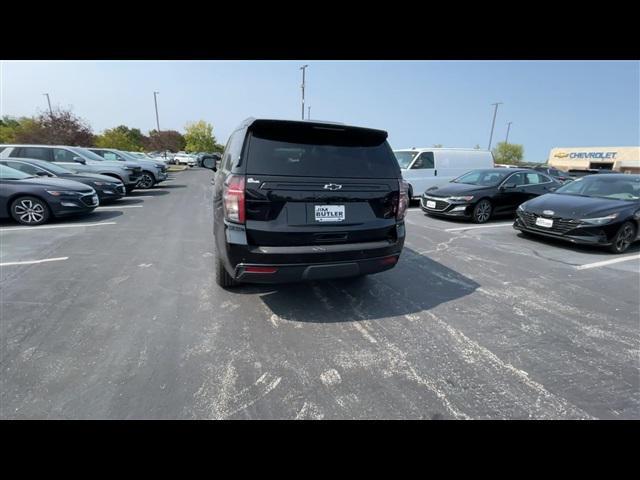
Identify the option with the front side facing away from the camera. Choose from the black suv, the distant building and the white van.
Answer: the black suv

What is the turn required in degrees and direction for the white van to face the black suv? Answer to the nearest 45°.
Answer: approximately 45° to its left

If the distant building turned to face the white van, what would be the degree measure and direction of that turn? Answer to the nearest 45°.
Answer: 0° — it already faces it

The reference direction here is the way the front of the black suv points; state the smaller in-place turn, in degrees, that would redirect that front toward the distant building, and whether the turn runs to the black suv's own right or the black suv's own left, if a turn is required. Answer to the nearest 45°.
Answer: approximately 45° to the black suv's own right

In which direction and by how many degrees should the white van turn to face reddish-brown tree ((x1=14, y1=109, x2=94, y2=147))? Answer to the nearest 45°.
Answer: approximately 45° to its right

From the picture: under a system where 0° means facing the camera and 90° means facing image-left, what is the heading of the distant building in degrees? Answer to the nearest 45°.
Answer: approximately 0°

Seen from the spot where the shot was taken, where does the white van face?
facing the viewer and to the left of the viewer

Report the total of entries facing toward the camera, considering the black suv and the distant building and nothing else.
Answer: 1

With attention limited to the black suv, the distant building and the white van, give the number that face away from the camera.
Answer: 1

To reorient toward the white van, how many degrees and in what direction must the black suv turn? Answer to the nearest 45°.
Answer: approximately 45° to its right

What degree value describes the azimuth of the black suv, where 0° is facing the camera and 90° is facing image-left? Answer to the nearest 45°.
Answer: approximately 180°

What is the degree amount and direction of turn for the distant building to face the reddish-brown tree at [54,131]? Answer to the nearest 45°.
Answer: approximately 45° to its right
